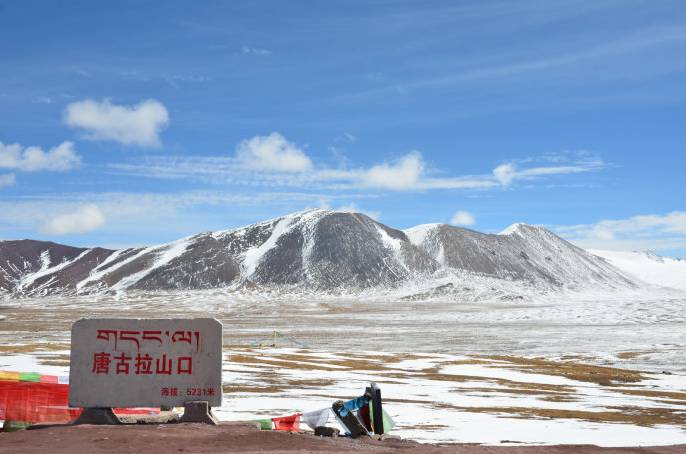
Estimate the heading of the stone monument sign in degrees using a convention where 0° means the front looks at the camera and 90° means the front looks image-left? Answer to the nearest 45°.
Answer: approximately 0°

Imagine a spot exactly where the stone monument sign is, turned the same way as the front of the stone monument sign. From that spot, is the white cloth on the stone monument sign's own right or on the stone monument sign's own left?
on the stone monument sign's own left
